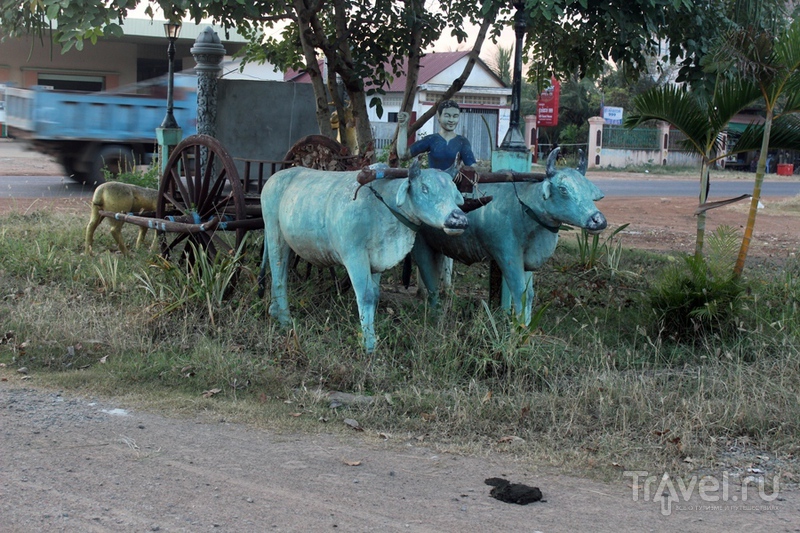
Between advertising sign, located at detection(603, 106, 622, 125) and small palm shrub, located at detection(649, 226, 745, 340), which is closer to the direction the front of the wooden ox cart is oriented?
the small palm shrub

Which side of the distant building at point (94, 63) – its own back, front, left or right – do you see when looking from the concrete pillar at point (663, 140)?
left

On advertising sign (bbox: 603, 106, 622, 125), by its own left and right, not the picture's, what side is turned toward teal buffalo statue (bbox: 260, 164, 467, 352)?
front

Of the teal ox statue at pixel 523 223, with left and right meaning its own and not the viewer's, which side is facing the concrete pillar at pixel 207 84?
back

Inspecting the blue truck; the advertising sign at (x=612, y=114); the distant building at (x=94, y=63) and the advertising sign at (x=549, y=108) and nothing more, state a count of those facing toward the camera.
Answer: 3

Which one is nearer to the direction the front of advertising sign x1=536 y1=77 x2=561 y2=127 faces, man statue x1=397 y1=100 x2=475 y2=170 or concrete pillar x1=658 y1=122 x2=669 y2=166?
the man statue

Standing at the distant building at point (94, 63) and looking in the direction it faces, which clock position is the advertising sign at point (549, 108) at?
The advertising sign is roughly at 9 o'clock from the distant building.

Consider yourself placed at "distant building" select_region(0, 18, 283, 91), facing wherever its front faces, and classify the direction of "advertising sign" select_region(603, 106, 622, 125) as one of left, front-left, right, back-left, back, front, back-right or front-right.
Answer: left

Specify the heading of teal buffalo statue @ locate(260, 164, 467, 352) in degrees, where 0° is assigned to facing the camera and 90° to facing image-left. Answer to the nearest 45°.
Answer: approximately 315°

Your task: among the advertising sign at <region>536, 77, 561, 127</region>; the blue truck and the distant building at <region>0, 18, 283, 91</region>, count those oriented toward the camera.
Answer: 2
